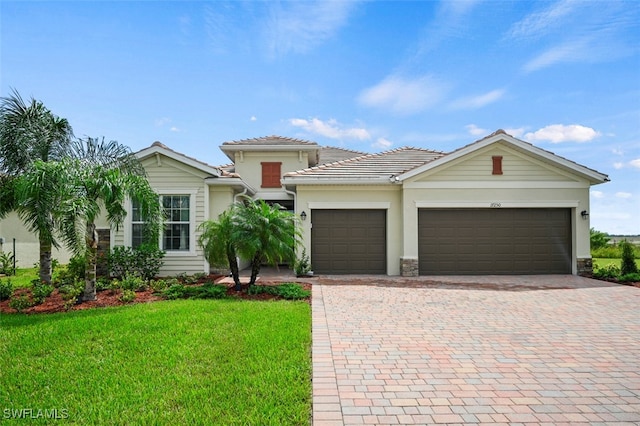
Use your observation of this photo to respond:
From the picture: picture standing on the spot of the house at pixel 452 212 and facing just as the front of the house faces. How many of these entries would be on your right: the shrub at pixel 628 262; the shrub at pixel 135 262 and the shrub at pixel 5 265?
2

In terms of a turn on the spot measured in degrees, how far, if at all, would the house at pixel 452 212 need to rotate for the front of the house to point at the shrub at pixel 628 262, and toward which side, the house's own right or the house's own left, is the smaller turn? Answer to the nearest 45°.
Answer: approximately 90° to the house's own left

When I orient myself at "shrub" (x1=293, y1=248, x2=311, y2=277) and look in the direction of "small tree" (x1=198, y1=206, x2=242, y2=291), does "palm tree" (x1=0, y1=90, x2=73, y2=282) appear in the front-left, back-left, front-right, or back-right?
front-right

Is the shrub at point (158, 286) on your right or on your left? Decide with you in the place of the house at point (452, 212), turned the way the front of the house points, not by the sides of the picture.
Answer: on your right

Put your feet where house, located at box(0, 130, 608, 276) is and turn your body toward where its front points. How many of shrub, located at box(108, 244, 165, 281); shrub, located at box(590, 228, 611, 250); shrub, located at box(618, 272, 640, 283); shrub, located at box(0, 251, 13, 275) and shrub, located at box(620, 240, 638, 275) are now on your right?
2

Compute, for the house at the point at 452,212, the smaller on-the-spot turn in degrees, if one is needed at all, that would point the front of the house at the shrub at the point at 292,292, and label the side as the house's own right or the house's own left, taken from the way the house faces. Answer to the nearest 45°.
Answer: approximately 45° to the house's own right

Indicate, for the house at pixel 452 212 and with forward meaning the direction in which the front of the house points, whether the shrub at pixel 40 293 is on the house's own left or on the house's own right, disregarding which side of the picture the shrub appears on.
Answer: on the house's own right

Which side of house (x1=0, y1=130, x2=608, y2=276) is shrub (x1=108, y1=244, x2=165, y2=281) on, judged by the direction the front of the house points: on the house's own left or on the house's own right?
on the house's own right

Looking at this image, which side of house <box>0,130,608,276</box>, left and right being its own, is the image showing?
front

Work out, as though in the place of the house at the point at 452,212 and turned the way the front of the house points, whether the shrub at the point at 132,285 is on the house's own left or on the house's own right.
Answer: on the house's own right
